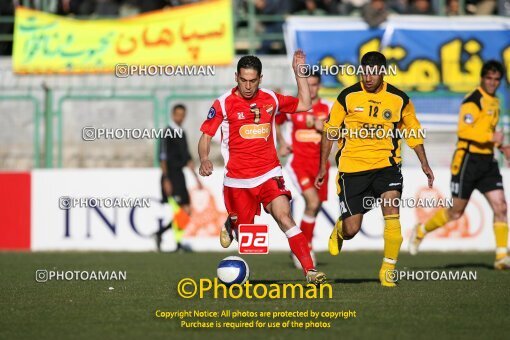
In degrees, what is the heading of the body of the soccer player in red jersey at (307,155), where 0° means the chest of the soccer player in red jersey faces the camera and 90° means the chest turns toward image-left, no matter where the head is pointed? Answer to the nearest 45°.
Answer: approximately 0°

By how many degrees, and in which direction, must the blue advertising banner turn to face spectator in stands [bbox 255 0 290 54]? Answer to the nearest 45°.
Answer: approximately 90° to its right

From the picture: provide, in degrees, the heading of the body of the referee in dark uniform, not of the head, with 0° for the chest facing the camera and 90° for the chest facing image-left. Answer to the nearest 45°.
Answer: approximately 315°

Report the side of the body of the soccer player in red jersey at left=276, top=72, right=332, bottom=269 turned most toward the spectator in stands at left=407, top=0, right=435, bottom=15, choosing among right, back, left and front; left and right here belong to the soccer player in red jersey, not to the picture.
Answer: back
